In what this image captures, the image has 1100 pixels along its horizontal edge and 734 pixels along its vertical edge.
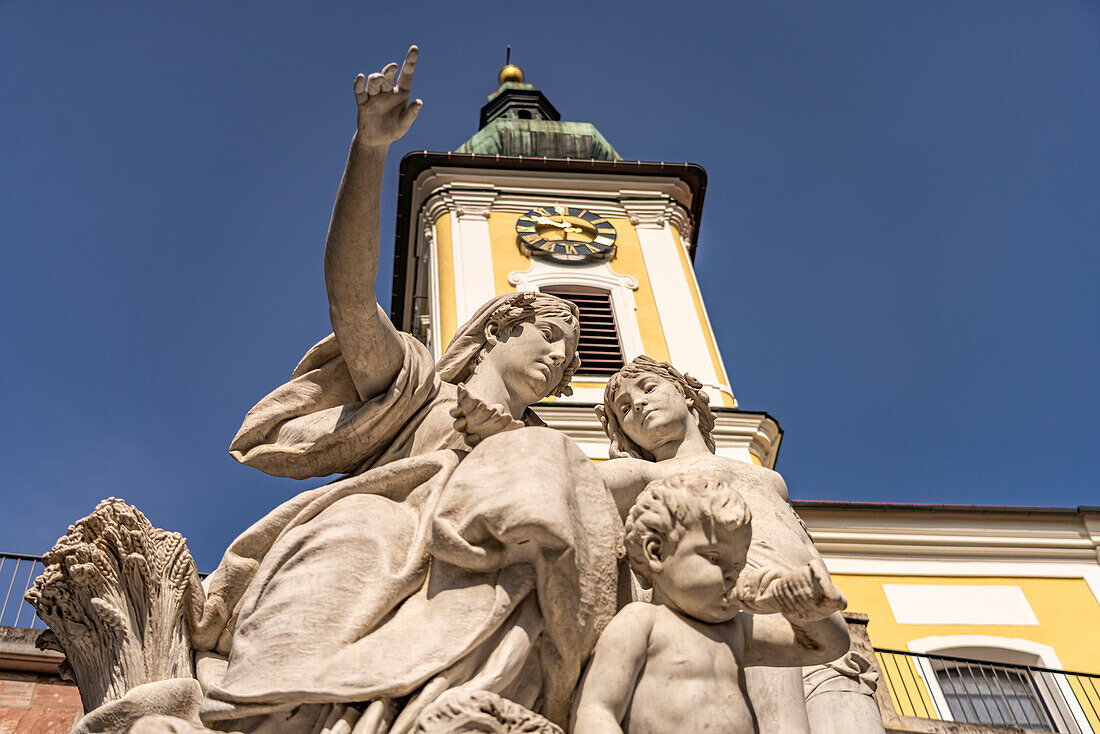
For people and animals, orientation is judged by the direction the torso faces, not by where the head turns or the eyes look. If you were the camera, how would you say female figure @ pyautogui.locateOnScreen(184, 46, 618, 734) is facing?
facing the viewer and to the right of the viewer

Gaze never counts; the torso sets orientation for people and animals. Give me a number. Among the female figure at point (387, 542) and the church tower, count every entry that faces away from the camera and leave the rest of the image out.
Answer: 0

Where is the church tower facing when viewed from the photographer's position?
facing the viewer
